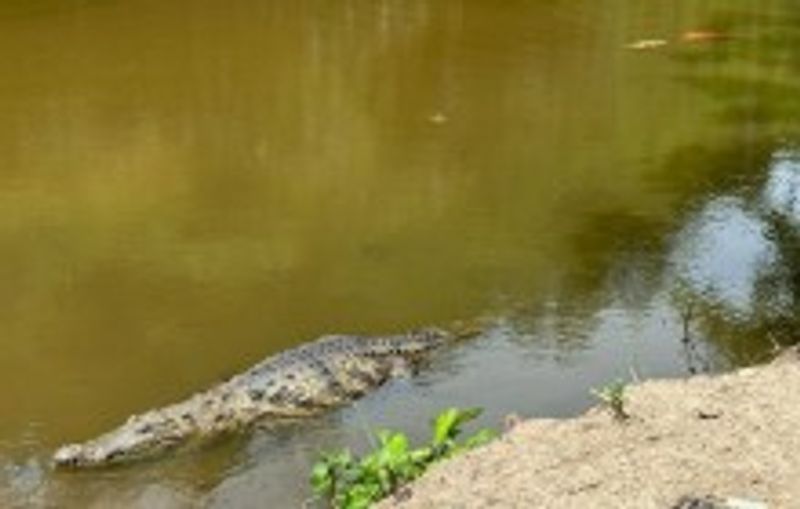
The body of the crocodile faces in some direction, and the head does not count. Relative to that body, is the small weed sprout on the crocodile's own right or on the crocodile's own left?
on the crocodile's own left

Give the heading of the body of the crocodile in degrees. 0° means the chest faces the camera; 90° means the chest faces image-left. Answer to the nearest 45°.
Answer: approximately 45°
